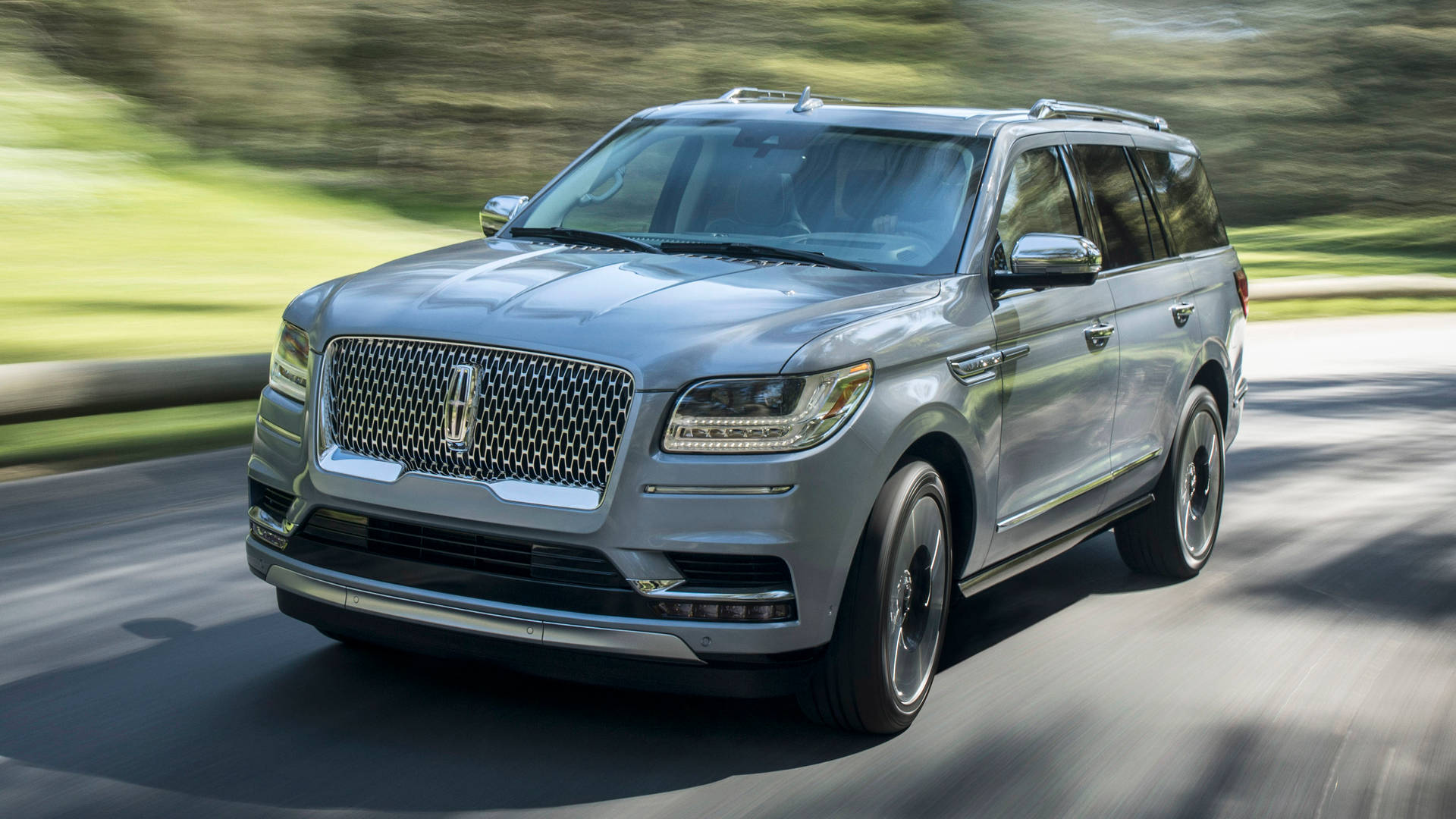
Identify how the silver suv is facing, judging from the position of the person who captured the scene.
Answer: facing the viewer and to the left of the viewer
